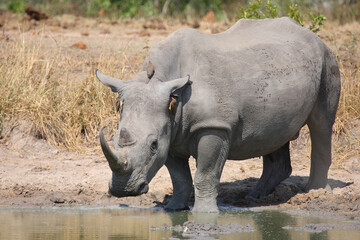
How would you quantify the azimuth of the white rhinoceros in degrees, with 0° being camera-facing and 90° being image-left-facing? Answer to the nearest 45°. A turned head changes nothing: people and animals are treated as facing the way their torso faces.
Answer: approximately 45°

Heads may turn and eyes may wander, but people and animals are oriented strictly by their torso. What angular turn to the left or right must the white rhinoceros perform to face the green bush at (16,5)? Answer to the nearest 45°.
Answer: approximately 90° to its right
